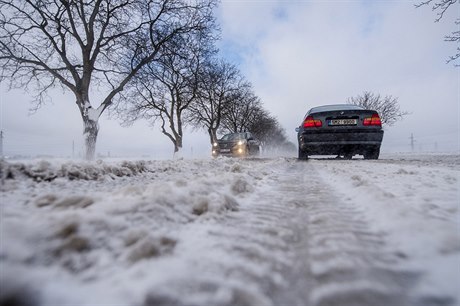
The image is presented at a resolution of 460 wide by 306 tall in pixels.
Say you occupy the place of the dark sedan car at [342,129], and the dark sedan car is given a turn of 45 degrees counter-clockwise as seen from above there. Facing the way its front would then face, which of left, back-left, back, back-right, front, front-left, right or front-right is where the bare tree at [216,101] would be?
front

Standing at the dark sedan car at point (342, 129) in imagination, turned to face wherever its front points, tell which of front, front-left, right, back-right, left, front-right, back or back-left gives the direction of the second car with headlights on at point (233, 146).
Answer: front-left

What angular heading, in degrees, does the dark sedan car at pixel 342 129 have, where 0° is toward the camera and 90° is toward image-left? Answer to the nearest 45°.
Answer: approximately 180°
